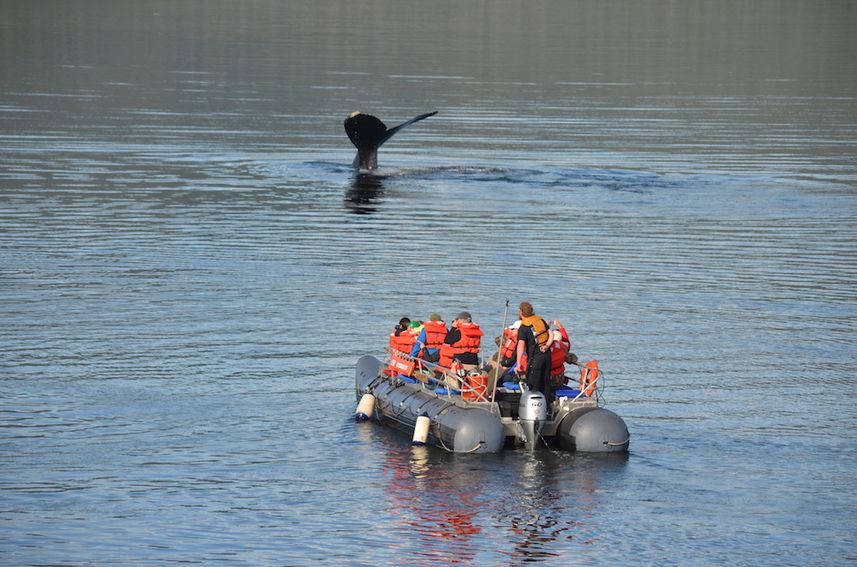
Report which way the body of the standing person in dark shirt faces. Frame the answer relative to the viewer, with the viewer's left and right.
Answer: facing away from the viewer and to the left of the viewer

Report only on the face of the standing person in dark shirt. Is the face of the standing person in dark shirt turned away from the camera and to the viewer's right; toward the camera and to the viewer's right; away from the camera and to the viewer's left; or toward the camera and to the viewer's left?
away from the camera and to the viewer's left

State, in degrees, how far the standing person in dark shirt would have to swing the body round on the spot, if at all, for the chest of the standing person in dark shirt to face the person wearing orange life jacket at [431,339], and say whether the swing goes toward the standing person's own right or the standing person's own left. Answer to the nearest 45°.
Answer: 0° — they already face them

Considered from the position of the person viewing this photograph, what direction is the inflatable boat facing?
facing away from the viewer and to the left of the viewer

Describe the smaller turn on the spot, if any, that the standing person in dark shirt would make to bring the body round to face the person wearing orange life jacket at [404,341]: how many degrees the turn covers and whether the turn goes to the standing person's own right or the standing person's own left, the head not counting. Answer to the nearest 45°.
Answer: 0° — they already face them
